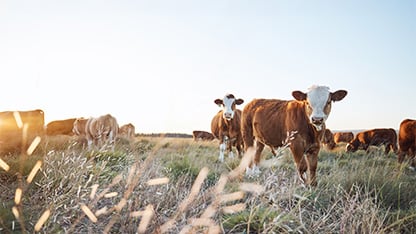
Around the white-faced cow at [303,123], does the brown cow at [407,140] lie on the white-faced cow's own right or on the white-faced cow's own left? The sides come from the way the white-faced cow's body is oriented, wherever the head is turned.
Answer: on the white-faced cow's own left

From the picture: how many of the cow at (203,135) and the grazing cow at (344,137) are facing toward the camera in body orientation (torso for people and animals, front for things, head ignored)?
0

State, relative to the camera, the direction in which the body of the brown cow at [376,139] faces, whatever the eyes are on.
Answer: to the viewer's left

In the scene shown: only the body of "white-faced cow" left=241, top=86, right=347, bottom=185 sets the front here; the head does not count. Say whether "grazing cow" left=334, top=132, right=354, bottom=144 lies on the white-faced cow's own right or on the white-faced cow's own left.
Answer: on the white-faced cow's own left

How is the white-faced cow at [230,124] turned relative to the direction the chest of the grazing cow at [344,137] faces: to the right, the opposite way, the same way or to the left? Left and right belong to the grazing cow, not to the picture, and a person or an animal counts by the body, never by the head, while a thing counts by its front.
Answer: to the left

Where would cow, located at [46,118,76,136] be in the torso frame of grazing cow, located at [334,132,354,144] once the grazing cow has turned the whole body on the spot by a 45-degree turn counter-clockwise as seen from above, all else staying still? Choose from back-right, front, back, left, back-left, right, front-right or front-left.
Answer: front

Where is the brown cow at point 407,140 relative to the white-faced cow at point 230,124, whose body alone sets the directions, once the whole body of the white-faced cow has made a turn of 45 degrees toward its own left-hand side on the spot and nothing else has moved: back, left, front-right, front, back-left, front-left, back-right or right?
front-left

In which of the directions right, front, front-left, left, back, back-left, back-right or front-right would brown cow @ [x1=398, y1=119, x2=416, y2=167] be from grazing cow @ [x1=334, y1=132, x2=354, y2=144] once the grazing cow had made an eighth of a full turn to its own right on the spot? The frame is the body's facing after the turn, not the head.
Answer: back-left

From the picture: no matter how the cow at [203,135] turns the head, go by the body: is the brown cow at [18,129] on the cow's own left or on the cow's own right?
on the cow's own right

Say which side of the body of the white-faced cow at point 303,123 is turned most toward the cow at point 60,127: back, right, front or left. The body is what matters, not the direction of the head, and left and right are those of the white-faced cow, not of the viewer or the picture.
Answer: back

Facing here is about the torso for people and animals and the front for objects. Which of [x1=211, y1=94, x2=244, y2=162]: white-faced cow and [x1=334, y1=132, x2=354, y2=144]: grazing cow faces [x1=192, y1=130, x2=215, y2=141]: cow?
the grazing cow

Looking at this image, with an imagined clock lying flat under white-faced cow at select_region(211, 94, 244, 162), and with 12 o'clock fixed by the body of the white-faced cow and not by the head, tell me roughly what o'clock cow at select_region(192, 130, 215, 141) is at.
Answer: The cow is roughly at 6 o'clock from the white-faced cow.

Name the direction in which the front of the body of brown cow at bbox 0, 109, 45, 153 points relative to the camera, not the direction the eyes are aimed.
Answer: to the viewer's left
